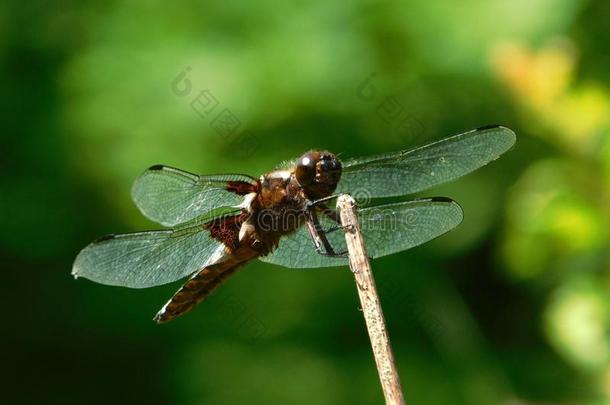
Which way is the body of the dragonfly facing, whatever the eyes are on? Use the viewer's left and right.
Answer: facing the viewer and to the right of the viewer
